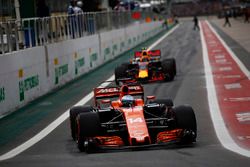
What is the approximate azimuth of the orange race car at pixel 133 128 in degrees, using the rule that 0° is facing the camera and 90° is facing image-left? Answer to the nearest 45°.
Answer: approximately 0°

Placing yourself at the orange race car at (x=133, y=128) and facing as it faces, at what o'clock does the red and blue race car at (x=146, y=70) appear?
The red and blue race car is roughly at 6 o'clock from the orange race car.

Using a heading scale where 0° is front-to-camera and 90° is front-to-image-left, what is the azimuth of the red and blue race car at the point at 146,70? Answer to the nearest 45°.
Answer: approximately 0°

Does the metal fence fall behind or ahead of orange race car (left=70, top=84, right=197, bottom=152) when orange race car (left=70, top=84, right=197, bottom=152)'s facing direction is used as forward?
behind

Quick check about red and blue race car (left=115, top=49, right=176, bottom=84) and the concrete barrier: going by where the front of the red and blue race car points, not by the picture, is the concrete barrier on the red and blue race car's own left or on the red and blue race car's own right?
on the red and blue race car's own right

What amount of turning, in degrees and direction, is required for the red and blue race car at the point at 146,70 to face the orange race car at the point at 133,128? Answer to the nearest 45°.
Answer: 0° — it already faces it

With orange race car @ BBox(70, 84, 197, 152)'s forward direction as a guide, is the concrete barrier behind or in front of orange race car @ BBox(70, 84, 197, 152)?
behind

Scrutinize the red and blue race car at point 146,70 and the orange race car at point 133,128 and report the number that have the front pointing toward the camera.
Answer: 2

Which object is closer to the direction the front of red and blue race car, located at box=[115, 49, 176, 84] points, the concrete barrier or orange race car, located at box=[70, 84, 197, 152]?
the orange race car
